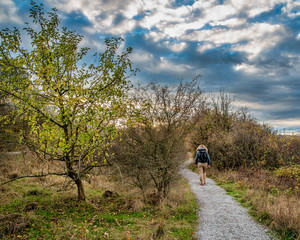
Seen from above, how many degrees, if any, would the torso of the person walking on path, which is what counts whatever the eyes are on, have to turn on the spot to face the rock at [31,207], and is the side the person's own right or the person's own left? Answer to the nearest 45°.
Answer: approximately 135° to the person's own left

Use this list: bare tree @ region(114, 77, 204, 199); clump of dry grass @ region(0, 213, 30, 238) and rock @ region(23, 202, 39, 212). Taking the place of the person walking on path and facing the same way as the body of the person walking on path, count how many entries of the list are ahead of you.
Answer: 0

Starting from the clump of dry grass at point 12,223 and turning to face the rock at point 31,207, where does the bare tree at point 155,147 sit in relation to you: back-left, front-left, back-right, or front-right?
front-right

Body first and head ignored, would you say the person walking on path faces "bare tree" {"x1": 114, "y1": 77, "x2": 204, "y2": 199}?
no

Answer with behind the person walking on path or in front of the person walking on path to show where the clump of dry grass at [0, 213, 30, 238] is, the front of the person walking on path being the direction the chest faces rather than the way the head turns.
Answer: behind

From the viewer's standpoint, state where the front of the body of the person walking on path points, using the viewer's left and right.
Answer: facing away from the viewer
